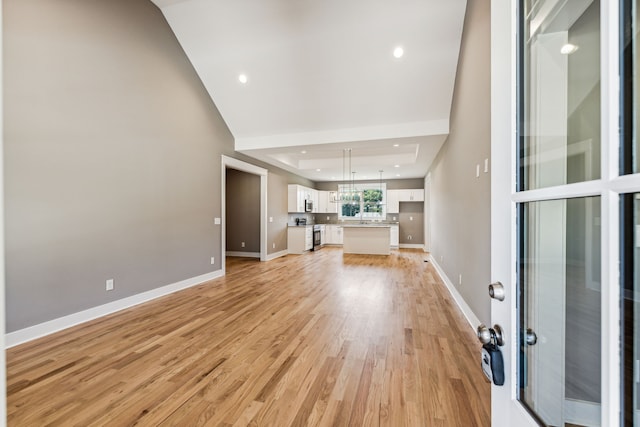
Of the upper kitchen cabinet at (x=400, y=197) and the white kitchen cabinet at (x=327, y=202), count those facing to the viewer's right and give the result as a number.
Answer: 0

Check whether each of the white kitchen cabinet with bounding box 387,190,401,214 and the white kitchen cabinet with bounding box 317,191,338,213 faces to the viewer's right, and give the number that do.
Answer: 0

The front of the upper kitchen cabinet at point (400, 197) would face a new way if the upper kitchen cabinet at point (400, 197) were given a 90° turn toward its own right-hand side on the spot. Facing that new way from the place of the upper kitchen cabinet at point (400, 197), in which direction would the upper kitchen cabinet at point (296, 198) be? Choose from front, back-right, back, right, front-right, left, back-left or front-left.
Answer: front-left

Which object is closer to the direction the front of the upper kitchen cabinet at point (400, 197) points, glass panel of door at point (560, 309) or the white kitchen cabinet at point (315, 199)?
the glass panel of door

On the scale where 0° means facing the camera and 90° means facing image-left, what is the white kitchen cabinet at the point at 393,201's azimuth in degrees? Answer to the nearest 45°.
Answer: approximately 0°

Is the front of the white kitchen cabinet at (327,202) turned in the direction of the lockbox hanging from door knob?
yes
